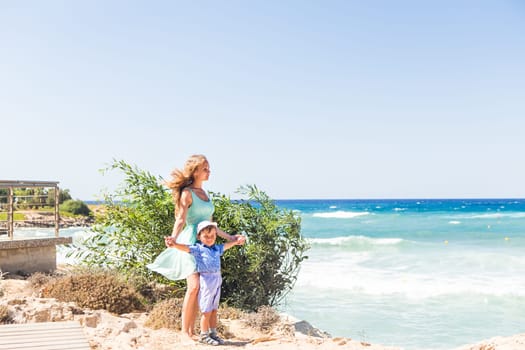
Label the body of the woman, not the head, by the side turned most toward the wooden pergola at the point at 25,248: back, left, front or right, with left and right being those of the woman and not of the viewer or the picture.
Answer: back

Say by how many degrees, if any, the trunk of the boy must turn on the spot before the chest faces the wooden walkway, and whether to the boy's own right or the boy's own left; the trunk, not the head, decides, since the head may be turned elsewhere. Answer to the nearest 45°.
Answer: approximately 90° to the boy's own right

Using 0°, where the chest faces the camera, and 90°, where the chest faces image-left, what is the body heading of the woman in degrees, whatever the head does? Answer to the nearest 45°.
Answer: approximately 315°
